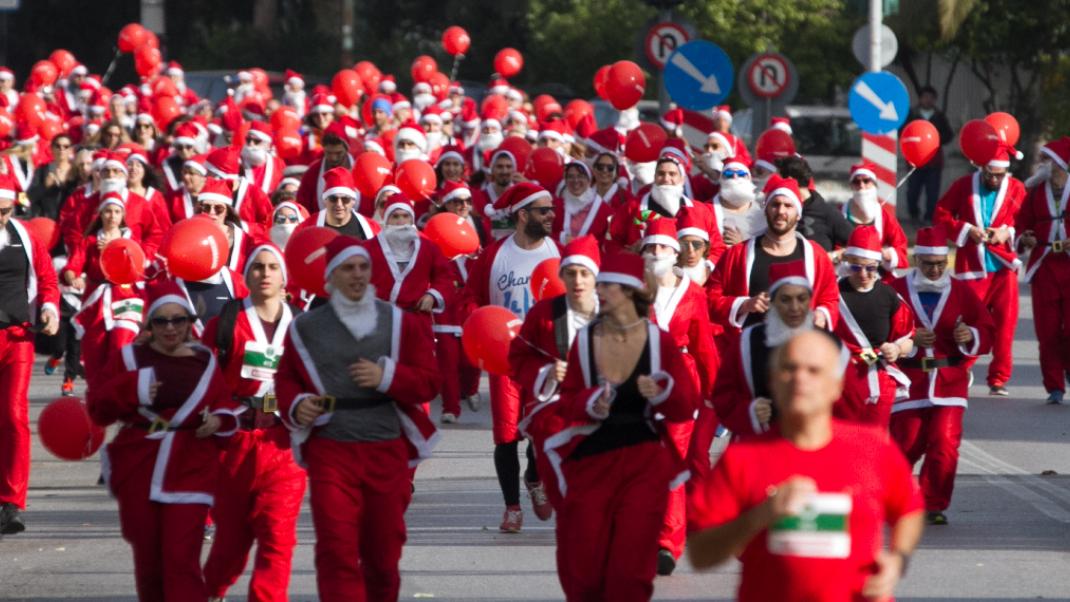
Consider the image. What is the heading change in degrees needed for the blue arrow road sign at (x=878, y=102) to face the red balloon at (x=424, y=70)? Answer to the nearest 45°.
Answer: approximately 135° to its right

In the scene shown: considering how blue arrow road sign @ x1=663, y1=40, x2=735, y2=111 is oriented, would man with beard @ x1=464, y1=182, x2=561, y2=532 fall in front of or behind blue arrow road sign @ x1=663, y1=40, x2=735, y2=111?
in front

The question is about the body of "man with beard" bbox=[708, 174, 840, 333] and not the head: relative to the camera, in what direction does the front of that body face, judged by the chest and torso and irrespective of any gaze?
toward the camera

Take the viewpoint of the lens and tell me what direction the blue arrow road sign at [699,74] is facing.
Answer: facing the viewer

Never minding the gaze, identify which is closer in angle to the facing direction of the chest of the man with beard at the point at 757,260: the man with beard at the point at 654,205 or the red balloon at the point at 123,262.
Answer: the red balloon

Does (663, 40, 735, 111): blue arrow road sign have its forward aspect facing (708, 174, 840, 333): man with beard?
yes

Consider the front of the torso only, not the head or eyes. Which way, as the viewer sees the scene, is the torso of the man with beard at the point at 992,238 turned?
toward the camera

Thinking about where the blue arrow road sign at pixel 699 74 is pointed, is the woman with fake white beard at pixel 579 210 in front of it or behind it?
in front

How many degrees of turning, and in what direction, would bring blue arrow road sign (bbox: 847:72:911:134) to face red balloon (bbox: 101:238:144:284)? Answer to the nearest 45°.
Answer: approximately 45° to its right

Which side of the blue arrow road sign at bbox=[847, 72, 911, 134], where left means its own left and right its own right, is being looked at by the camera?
front

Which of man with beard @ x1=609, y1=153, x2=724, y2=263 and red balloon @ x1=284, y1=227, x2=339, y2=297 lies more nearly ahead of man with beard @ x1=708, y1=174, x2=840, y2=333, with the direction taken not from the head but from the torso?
the red balloon

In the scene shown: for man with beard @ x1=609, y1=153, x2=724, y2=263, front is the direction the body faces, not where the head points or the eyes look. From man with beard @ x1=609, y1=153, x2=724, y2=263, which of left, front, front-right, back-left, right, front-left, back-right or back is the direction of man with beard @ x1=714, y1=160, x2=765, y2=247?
left
